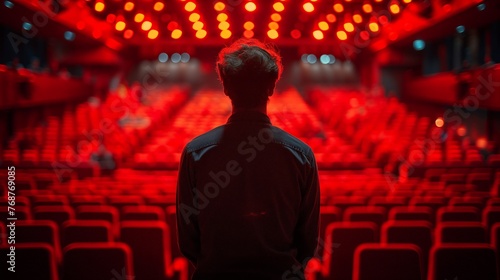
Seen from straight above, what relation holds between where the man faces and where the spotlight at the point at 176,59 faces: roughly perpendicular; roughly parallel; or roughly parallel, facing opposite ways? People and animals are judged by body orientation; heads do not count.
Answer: roughly parallel, facing opposite ways

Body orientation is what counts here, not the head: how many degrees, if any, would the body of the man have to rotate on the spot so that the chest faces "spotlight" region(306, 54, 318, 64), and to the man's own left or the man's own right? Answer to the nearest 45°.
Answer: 0° — they already face it

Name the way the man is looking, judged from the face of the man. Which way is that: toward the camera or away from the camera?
away from the camera

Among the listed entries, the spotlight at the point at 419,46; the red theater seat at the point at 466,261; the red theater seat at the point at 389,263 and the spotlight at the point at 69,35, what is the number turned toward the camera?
2

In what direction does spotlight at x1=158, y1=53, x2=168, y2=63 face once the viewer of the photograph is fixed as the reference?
facing the viewer

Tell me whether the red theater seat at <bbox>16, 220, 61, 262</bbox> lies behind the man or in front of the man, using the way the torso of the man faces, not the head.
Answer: in front

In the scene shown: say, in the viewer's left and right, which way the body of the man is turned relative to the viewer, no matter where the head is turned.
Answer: facing away from the viewer

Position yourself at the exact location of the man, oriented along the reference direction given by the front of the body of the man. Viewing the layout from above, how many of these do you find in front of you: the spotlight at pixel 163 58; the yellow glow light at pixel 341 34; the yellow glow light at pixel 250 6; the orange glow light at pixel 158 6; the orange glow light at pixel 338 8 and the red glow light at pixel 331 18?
6
